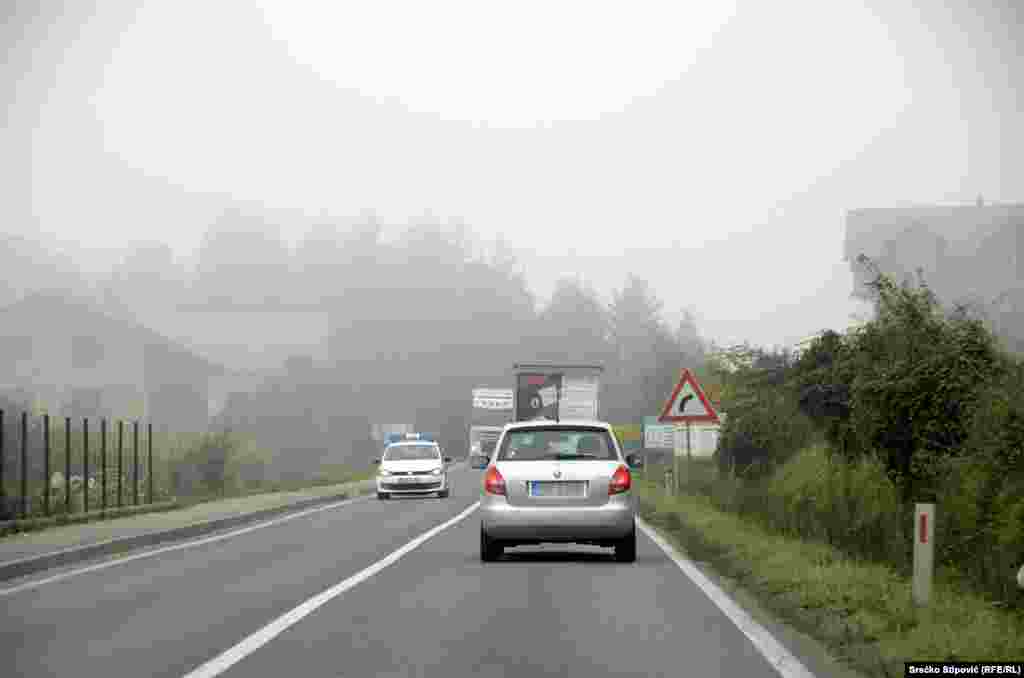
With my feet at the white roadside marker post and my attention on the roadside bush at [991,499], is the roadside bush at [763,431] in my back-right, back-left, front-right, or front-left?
front-left

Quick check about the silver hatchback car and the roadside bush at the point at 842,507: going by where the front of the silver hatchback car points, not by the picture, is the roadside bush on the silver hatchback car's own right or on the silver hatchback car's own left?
on the silver hatchback car's own right

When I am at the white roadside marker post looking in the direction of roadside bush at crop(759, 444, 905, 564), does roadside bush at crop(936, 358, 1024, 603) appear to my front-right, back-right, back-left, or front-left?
front-right

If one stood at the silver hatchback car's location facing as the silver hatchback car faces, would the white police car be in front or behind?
in front

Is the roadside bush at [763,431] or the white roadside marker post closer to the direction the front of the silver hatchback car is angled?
the roadside bush

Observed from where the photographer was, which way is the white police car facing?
facing the viewer

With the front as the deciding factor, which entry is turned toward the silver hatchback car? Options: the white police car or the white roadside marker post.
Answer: the white police car

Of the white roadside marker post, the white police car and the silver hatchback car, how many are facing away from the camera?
1

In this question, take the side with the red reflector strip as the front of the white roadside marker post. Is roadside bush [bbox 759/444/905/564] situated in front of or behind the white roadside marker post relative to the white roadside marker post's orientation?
behind

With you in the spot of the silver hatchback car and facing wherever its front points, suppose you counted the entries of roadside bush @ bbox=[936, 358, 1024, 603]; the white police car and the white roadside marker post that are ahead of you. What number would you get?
1

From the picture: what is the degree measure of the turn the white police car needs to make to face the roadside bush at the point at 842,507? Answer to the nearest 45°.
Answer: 0° — it already faces it

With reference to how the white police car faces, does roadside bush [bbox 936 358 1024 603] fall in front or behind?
in front

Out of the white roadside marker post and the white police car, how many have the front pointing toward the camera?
2

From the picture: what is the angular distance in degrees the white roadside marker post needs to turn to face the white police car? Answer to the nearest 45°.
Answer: approximately 135° to its right

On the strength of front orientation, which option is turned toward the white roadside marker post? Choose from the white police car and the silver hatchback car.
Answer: the white police car

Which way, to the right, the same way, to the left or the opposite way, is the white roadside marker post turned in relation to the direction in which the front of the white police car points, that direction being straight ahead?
the same way

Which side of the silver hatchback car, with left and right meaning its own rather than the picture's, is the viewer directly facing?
back

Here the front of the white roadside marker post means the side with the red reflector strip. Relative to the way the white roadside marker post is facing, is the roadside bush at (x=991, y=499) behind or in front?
behind

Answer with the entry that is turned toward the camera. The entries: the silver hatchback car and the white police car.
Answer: the white police car

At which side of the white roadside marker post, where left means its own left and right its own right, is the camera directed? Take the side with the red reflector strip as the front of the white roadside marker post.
front
